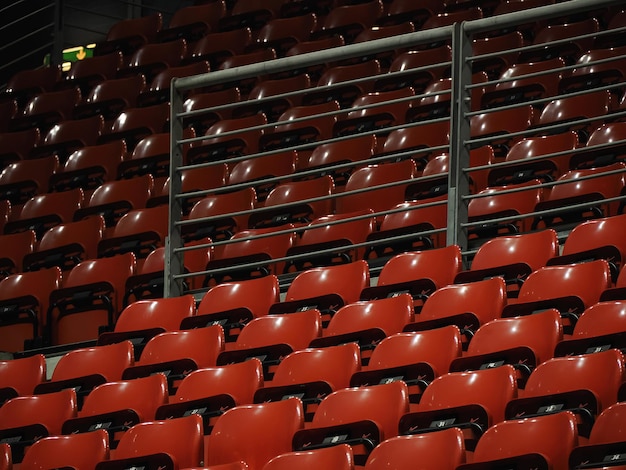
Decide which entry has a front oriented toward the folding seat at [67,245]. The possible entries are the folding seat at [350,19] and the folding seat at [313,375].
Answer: the folding seat at [350,19]

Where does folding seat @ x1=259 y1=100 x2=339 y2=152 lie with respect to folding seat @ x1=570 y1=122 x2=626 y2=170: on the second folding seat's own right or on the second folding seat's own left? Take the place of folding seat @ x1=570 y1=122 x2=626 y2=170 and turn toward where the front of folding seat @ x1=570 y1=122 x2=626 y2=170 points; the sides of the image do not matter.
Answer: on the second folding seat's own right

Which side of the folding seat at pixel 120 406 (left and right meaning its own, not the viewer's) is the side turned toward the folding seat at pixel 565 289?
left

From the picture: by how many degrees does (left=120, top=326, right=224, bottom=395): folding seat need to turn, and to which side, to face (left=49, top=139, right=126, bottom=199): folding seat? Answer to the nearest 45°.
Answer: approximately 135° to its right

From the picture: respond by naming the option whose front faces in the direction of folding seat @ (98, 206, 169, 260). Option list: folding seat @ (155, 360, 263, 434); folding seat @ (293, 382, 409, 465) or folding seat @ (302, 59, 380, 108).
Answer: folding seat @ (302, 59, 380, 108)

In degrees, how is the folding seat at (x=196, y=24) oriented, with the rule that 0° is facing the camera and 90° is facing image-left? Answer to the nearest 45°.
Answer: approximately 45°

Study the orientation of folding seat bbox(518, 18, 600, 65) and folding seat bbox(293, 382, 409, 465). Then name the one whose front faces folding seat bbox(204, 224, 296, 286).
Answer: folding seat bbox(518, 18, 600, 65)

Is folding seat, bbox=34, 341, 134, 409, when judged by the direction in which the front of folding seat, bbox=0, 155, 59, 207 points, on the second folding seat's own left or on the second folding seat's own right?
on the second folding seat's own left
